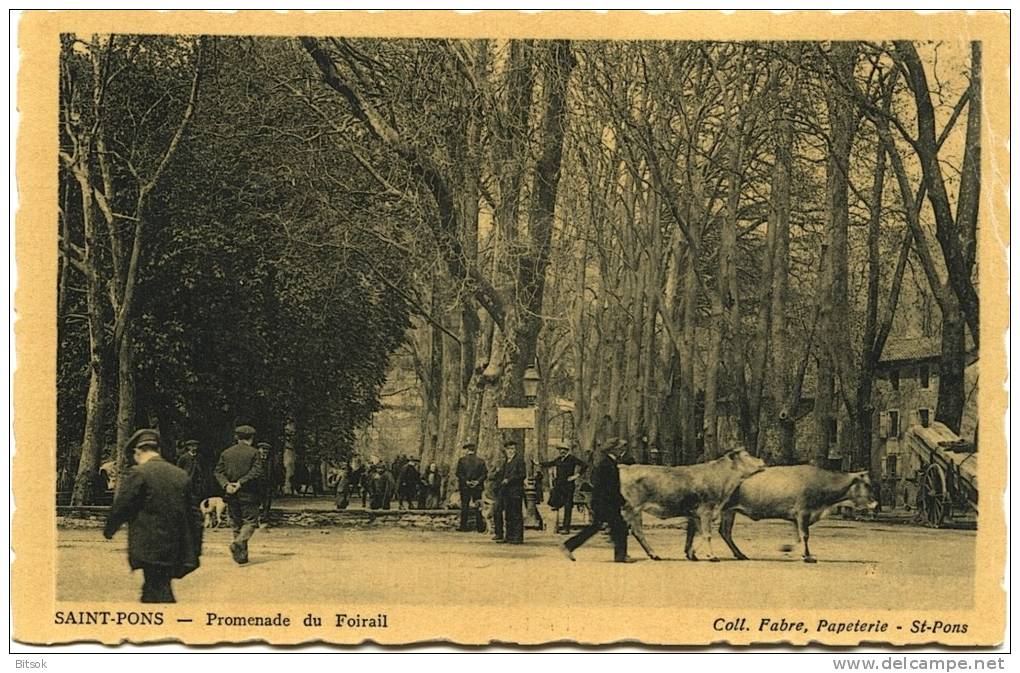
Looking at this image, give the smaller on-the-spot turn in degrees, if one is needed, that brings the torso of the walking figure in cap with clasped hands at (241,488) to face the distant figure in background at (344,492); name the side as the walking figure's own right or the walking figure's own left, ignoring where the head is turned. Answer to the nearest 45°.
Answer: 0° — they already face them

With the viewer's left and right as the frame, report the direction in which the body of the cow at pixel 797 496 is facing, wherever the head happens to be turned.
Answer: facing to the right of the viewer

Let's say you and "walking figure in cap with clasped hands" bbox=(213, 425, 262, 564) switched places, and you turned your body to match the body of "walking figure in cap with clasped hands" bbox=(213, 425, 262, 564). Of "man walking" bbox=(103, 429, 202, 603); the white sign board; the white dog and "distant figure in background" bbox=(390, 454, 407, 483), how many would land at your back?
1

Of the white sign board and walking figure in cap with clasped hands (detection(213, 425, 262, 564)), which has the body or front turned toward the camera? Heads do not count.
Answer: the white sign board

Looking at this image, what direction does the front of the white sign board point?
toward the camera

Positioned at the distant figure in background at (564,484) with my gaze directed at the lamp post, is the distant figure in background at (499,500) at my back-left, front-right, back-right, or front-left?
front-left

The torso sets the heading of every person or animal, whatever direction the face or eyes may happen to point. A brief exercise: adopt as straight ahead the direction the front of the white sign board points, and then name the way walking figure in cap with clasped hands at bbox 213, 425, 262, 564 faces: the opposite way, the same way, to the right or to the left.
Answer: the opposite way

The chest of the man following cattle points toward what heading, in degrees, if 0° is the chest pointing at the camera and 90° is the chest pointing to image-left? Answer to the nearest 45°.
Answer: approximately 270°

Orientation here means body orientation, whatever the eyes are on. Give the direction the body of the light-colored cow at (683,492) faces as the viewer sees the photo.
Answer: to the viewer's right

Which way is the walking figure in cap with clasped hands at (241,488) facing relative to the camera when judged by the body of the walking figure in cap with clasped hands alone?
away from the camera

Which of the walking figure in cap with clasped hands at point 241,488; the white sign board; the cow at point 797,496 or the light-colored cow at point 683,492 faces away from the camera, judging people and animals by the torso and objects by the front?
the walking figure in cap with clasped hands

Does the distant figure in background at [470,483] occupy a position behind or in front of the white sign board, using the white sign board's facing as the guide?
in front

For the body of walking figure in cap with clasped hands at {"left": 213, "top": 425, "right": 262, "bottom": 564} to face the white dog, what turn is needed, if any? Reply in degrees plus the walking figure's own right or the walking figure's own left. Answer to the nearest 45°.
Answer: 0° — they already face it

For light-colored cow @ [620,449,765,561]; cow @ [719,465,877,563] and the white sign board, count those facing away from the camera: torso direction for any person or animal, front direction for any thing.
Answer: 0
